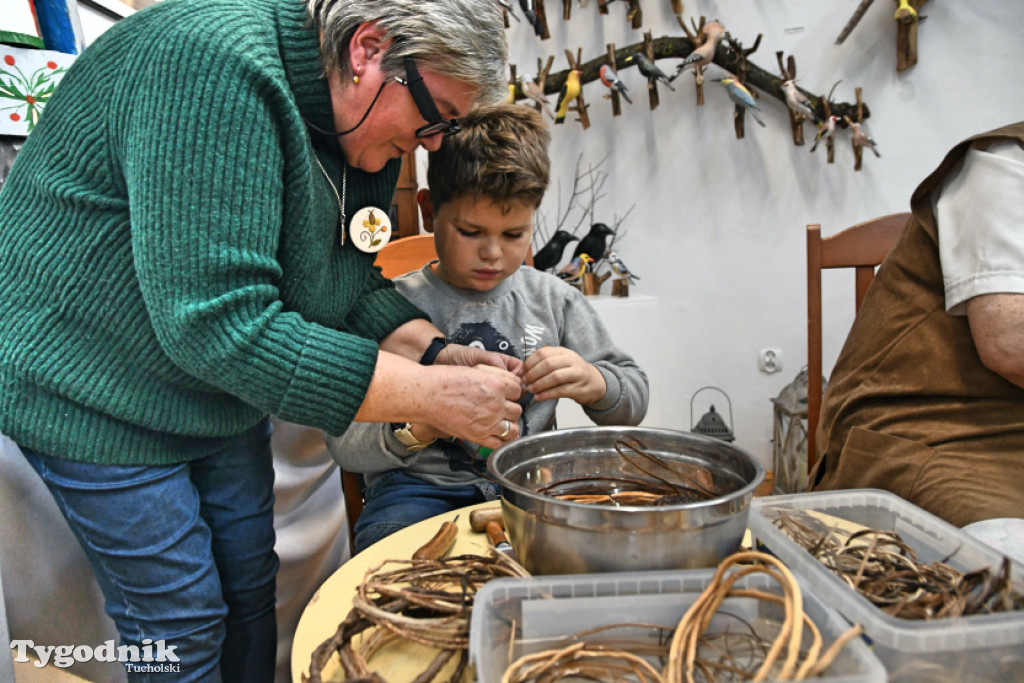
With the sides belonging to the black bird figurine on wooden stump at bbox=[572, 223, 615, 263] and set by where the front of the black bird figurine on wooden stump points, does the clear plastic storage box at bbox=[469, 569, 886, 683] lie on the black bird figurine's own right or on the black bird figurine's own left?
on the black bird figurine's own right

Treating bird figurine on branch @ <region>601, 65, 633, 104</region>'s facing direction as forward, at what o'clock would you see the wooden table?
The wooden table is roughly at 9 o'clock from the bird figurine on branch.

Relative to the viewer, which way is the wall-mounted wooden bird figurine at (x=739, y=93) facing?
to the viewer's left

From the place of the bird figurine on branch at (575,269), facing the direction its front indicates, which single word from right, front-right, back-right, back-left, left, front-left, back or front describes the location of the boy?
right

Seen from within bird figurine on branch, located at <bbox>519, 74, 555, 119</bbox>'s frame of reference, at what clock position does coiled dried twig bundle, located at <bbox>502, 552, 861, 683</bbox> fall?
The coiled dried twig bundle is roughly at 9 o'clock from the bird figurine on branch.

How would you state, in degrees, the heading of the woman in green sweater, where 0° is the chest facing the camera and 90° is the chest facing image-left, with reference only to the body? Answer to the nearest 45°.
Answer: approximately 270°

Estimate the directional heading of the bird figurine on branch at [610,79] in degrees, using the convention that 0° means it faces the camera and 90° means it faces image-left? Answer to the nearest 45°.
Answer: approximately 90°
